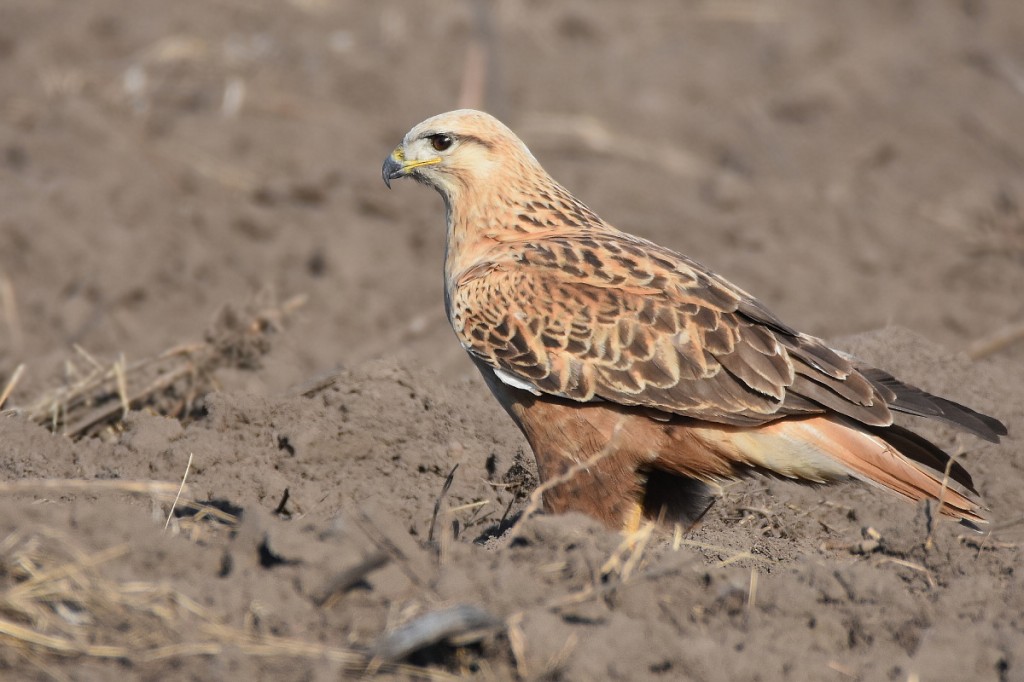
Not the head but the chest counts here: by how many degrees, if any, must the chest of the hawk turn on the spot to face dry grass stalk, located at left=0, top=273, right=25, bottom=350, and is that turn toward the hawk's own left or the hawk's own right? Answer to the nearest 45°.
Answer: approximately 45° to the hawk's own right

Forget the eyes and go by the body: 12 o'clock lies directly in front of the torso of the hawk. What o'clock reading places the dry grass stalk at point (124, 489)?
The dry grass stalk is roughly at 11 o'clock from the hawk.

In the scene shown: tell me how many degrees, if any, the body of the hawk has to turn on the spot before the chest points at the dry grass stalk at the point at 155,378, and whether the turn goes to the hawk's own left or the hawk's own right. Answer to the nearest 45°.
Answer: approximately 45° to the hawk's own right

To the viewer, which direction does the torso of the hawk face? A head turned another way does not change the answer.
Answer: to the viewer's left
